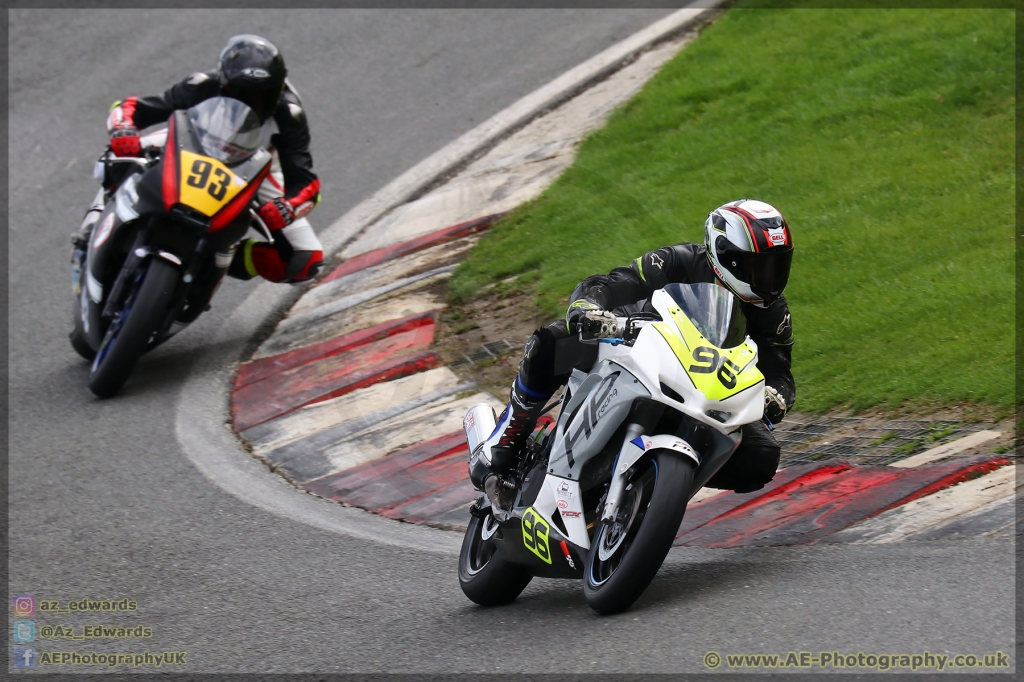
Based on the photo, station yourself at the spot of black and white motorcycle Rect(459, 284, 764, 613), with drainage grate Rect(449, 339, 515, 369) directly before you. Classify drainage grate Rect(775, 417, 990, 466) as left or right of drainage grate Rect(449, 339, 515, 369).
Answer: right

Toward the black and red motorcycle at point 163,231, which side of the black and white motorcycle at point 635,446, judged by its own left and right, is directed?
back

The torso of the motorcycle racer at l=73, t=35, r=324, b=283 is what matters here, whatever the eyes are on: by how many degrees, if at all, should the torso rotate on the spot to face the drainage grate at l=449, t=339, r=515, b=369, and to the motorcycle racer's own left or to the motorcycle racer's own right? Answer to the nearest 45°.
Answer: approximately 45° to the motorcycle racer's own left

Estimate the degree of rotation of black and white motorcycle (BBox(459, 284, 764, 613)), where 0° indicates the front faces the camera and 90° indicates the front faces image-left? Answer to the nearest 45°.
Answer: approximately 315°

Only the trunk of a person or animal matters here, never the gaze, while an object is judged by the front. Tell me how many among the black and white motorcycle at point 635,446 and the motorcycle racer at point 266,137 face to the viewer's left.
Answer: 0

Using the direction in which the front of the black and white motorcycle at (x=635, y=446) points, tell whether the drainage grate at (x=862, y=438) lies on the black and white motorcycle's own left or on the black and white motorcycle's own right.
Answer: on the black and white motorcycle's own left

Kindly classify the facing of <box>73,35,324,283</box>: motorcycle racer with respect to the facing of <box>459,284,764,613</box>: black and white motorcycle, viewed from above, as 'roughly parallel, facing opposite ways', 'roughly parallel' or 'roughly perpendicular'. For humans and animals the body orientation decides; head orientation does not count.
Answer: roughly parallel

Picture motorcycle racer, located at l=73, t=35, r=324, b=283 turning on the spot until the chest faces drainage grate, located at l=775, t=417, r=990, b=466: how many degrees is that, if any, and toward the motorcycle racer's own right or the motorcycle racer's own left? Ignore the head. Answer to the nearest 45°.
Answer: approximately 45° to the motorcycle racer's own left

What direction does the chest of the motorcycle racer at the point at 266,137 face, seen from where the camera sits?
toward the camera

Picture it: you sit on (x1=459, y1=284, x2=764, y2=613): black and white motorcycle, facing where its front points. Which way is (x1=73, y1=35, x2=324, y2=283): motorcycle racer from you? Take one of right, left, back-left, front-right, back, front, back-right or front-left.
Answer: back
